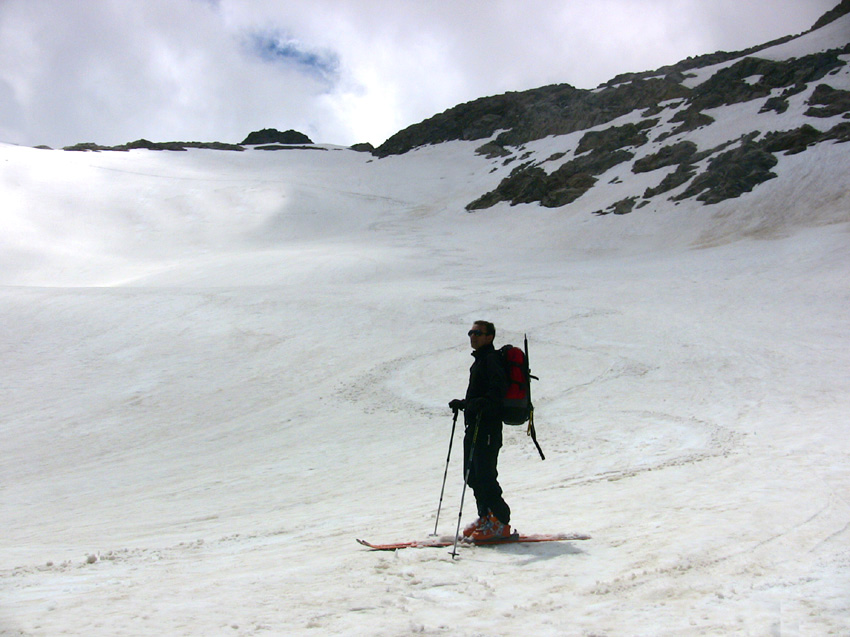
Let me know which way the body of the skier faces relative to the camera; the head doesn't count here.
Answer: to the viewer's left

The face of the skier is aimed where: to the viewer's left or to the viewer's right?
to the viewer's left

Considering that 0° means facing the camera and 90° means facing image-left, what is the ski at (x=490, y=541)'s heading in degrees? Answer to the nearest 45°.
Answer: approximately 90°
